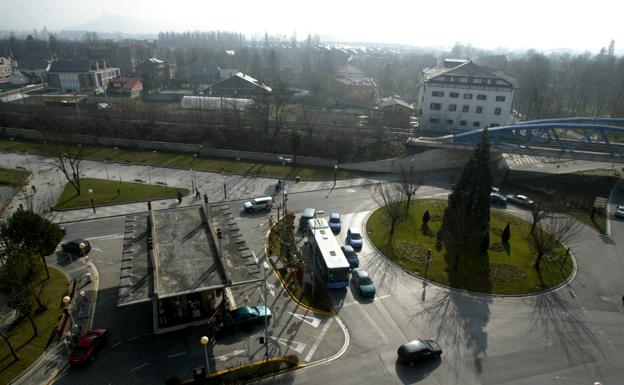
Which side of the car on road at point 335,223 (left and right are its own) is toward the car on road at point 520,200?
left

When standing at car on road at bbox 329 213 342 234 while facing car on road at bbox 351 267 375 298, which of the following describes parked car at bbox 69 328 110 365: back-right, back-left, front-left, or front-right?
front-right

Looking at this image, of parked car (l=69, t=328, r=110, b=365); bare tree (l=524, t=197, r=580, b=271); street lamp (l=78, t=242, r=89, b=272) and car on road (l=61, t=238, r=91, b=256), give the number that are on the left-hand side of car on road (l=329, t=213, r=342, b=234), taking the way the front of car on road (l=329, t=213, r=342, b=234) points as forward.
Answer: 1

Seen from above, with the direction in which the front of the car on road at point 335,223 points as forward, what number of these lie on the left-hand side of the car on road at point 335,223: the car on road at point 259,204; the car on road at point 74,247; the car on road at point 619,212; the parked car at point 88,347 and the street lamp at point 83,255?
1

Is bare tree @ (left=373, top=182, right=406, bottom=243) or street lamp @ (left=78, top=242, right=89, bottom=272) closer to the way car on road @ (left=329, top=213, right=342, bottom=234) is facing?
the street lamp

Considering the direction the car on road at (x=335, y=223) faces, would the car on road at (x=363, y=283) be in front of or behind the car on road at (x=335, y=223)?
in front

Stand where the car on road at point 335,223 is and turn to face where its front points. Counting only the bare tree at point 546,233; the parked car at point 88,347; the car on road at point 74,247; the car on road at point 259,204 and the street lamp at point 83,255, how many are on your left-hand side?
1

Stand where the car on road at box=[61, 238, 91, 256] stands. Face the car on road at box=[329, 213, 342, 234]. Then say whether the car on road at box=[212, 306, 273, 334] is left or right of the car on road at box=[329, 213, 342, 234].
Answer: right

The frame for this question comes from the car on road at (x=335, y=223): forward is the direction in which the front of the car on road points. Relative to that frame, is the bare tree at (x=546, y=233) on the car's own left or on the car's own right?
on the car's own left

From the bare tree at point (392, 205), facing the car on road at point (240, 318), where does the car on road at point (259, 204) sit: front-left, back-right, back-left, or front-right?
front-right

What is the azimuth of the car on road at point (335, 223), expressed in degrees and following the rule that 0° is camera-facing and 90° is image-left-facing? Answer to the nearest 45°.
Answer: approximately 0°

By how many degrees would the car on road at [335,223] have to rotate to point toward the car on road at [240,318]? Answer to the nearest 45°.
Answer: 0° — it already faces it

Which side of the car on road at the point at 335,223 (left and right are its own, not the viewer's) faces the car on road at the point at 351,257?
front

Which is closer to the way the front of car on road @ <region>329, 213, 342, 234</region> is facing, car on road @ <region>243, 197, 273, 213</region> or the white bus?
the white bus

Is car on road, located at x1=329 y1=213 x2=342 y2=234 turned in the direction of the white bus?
yes

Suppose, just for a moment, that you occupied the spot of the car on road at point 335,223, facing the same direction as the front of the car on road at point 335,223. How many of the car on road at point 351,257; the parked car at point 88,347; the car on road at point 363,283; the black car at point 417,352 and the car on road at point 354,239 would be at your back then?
0
